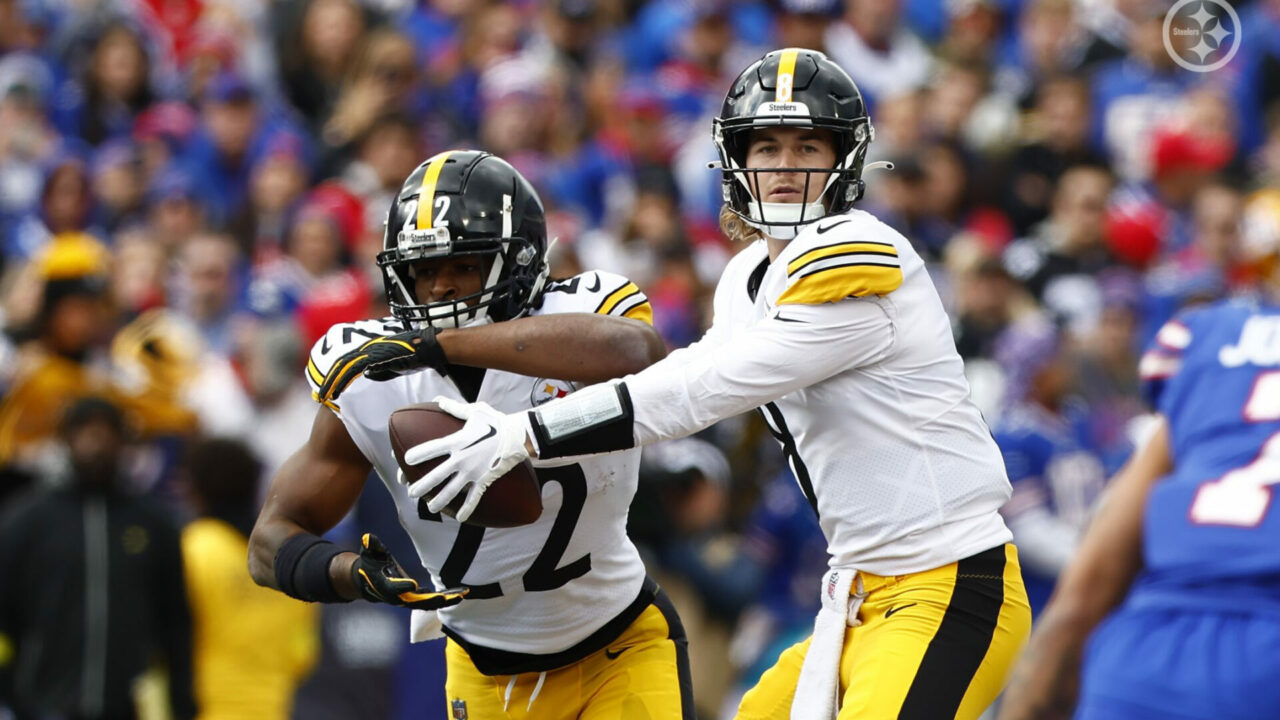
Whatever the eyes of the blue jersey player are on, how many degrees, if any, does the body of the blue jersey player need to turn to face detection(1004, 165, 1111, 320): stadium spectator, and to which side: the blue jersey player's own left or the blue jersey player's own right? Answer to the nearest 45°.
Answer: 0° — they already face them

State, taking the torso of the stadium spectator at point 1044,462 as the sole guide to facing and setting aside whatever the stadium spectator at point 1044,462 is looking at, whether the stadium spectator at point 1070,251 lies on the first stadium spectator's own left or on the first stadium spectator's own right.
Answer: on the first stadium spectator's own left

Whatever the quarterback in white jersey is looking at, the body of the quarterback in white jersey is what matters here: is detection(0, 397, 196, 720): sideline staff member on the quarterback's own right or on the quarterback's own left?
on the quarterback's own right

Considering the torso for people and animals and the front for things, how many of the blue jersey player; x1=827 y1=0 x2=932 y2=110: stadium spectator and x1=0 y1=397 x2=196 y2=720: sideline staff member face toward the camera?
2

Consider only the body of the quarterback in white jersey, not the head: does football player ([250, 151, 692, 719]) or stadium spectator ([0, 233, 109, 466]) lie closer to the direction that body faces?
the football player

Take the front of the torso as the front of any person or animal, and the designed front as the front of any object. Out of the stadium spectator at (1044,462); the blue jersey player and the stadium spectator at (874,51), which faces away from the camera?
the blue jersey player

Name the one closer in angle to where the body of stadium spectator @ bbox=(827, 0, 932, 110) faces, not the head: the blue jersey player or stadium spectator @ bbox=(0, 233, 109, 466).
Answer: the blue jersey player

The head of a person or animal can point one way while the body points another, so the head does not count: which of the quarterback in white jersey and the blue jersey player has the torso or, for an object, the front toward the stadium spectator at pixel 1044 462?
the blue jersey player

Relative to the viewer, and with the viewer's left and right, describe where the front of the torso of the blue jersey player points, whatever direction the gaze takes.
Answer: facing away from the viewer

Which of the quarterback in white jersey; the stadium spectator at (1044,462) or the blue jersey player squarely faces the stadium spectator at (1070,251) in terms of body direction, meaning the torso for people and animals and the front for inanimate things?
the blue jersey player
